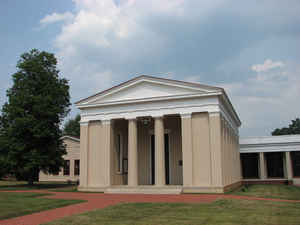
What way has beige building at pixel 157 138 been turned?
toward the camera

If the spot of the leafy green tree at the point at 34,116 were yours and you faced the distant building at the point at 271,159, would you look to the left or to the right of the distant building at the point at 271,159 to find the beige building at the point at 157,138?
right

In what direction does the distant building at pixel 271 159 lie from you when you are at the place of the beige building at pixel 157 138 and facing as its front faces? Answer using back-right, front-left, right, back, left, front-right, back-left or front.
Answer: back-left

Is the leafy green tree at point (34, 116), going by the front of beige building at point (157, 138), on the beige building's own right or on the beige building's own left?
on the beige building's own right
